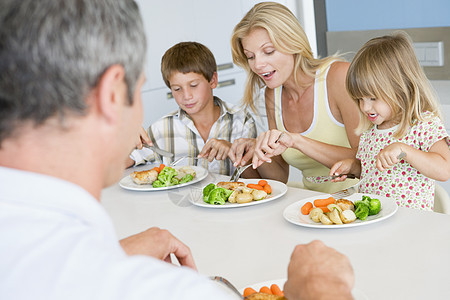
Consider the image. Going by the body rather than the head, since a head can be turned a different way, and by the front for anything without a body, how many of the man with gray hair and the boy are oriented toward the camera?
1

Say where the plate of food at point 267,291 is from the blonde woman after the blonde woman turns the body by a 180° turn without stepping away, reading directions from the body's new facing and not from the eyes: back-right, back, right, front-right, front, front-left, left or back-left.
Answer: back-right

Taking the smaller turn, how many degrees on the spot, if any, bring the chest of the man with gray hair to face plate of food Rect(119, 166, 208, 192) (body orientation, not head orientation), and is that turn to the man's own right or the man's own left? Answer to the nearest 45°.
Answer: approximately 45° to the man's own left

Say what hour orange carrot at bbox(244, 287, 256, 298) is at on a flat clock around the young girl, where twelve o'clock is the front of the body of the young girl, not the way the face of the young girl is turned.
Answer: The orange carrot is roughly at 11 o'clock from the young girl.

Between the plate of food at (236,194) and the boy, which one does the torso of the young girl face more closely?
the plate of food

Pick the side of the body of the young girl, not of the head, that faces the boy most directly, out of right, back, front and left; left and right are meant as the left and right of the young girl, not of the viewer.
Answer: right

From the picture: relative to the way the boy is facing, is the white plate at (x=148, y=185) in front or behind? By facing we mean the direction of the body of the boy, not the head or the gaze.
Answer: in front

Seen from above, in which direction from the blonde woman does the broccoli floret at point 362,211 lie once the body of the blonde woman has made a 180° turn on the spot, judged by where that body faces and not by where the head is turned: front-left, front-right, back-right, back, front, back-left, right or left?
back-right

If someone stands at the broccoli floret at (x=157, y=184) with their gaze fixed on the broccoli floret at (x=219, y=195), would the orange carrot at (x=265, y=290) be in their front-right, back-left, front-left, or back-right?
front-right

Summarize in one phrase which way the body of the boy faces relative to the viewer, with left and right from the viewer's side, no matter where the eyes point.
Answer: facing the viewer

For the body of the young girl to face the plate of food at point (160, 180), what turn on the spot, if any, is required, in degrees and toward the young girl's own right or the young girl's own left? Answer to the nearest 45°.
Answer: approximately 45° to the young girl's own right

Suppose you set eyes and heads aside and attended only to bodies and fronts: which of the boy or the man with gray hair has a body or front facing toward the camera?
the boy

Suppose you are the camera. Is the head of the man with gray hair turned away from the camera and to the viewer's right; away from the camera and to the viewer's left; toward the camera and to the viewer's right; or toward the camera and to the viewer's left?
away from the camera and to the viewer's right

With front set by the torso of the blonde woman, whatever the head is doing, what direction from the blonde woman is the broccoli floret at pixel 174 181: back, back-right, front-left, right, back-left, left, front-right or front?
front

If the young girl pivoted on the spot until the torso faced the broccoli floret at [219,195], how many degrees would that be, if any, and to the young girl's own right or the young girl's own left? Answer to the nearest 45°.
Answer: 0° — they already face it

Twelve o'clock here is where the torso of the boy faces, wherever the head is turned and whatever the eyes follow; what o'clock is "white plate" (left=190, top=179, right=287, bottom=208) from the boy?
The white plate is roughly at 12 o'clock from the boy.

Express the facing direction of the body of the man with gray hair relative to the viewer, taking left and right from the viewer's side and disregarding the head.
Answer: facing away from the viewer and to the right of the viewer

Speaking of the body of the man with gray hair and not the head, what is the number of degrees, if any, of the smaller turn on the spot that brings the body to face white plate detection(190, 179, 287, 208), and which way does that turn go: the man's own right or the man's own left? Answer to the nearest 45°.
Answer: approximately 45° to the man's own left

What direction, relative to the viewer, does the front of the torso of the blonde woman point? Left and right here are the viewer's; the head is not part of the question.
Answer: facing the viewer and to the left of the viewer
